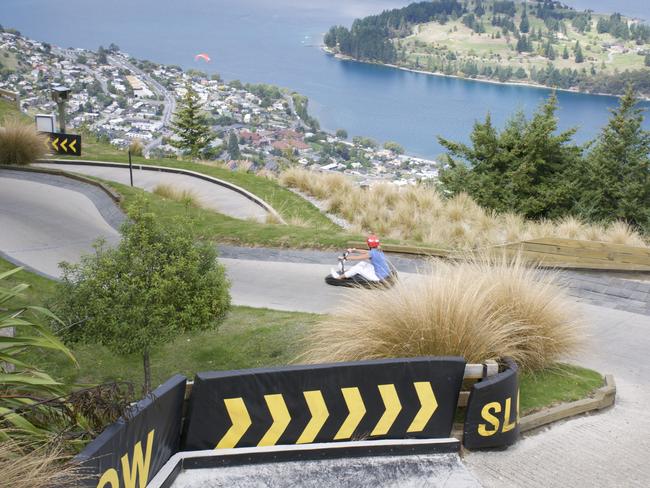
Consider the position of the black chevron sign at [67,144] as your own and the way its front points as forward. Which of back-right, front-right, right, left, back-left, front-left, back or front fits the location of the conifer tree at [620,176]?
left

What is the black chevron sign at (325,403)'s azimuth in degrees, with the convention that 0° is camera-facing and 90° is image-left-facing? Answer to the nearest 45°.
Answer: approximately 0°

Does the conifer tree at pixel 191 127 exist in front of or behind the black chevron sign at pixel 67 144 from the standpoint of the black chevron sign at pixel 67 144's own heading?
behind

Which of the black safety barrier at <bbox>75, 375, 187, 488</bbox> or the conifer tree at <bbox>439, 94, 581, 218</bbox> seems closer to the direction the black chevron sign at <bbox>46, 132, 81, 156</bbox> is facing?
the black safety barrier

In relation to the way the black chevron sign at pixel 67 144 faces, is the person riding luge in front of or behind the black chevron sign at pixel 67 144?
in front

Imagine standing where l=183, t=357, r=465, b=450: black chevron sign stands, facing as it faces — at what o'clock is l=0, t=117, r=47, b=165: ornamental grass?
The ornamental grass is roughly at 5 o'clock from the black chevron sign.

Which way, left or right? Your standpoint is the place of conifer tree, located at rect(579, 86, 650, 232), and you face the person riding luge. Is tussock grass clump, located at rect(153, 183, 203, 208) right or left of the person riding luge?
right

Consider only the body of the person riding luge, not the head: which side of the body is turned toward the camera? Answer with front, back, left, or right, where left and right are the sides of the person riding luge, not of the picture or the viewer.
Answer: left

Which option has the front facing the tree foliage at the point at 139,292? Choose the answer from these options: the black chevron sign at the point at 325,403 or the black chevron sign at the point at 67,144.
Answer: the black chevron sign at the point at 67,144

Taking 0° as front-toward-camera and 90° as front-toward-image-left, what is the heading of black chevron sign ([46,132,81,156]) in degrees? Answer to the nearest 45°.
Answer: approximately 0°

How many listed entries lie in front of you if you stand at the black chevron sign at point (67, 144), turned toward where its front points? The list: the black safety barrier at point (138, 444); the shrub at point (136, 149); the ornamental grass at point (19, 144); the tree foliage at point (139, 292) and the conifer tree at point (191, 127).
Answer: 2

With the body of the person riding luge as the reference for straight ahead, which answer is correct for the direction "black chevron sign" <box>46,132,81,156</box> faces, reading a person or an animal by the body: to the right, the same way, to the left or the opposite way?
to the left

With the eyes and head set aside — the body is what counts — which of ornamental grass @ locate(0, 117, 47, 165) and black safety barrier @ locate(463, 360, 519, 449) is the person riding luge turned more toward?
the ornamental grass

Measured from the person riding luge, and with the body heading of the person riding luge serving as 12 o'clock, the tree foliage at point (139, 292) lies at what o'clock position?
The tree foliage is roughly at 10 o'clock from the person riding luge.
